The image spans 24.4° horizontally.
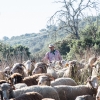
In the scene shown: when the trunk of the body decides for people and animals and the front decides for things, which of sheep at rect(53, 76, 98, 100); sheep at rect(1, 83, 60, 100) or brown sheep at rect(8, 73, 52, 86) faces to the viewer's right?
sheep at rect(53, 76, 98, 100)

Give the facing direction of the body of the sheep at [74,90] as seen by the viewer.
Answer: to the viewer's right

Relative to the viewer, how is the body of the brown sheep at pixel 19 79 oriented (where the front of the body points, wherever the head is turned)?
to the viewer's left

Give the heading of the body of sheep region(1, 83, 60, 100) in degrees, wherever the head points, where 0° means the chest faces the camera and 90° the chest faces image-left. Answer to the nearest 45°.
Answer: approximately 90°

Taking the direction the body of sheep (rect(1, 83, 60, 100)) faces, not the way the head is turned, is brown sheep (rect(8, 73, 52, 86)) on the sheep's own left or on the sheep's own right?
on the sheep's own right

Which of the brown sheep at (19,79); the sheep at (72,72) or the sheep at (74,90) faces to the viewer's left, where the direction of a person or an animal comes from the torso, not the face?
the brown sheep

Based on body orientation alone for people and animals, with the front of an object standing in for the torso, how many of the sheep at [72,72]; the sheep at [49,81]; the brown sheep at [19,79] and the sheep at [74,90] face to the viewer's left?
2
